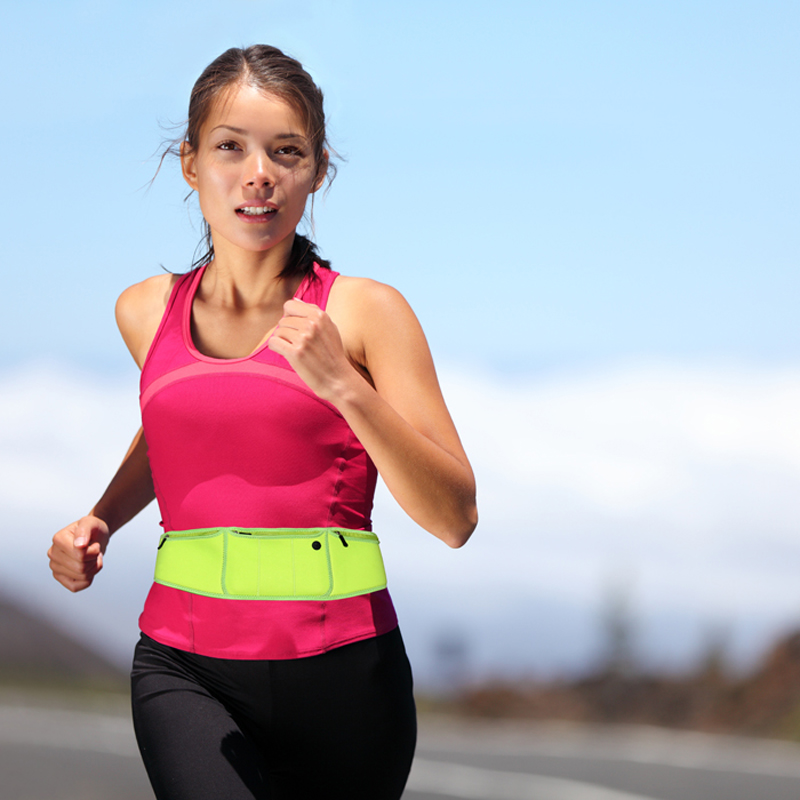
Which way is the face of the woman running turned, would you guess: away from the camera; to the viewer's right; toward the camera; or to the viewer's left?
toward the camera

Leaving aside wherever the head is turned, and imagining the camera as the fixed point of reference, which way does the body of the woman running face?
toward the camera
